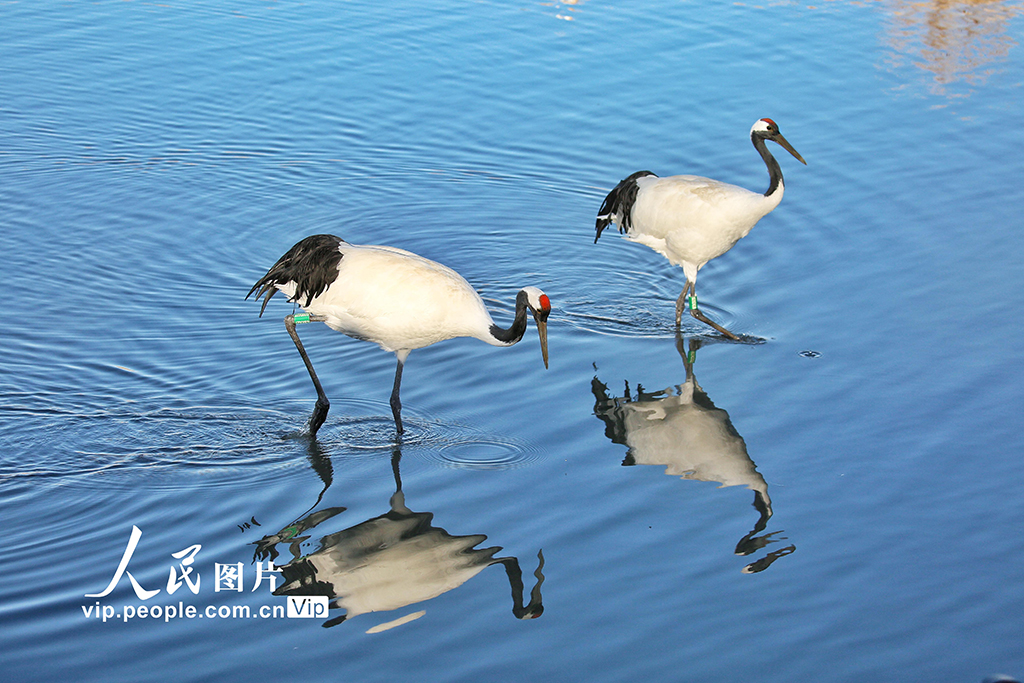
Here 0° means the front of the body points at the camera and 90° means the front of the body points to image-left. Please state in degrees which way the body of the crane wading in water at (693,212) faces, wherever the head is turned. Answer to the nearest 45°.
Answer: approximately 270°

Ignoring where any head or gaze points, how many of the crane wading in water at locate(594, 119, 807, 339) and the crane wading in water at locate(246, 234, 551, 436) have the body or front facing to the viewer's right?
2

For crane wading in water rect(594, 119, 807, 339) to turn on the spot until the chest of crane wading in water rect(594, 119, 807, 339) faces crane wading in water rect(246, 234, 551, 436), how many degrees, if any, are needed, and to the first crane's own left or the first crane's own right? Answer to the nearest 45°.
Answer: approximately 135° to the first crane's own right

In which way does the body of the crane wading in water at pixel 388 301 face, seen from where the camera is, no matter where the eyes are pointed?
to the viewer's right

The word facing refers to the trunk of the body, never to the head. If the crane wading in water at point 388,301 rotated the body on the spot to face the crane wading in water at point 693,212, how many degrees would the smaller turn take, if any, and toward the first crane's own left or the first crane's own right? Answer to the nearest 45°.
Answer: approximately 45° to the first crane's own left
